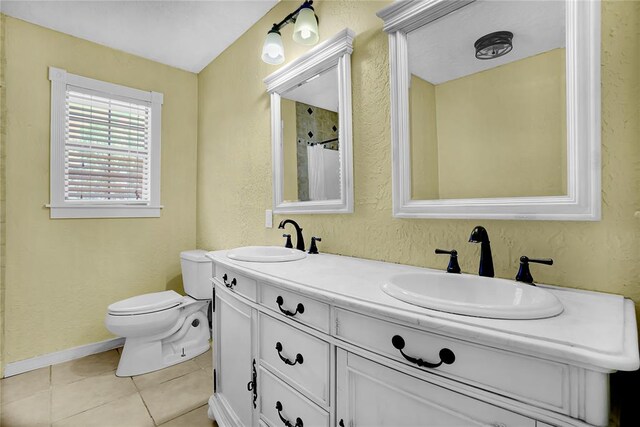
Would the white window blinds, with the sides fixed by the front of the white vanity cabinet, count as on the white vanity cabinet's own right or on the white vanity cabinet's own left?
on the white vanity cabinet's own right

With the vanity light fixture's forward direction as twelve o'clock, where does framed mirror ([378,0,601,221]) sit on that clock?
The framed mirror is roughly at 9 o'clock from the vanity light fixture.

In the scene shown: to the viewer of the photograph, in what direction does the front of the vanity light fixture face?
facing the viewer and to the left of the viewer

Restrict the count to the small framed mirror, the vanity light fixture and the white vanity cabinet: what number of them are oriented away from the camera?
0

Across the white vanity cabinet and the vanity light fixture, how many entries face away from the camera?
0

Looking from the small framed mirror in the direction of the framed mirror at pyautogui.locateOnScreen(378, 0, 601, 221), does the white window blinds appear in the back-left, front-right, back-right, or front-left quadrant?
back-right

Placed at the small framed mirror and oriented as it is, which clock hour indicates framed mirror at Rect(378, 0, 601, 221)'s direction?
The framed mirror is roughly at 9 o'clock from the small framed mirror.
